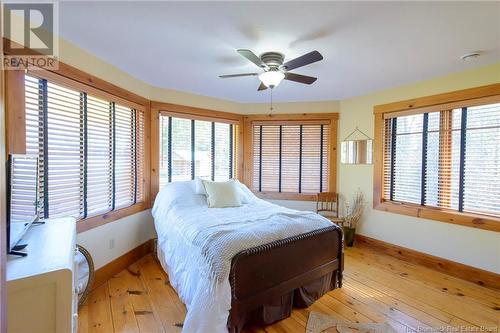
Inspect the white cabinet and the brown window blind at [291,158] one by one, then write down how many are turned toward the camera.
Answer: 1

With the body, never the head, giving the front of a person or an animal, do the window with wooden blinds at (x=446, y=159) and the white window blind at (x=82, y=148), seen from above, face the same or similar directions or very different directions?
very different directions

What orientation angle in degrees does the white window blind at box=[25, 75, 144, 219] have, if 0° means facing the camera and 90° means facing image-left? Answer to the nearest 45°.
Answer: approximately 315°

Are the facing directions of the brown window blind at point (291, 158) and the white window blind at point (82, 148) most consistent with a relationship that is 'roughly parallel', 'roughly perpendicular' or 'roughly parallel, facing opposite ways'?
roughly perpendicular

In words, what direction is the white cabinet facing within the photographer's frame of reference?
facing to the right of the viewer

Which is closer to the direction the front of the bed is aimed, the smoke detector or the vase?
the smoke detector

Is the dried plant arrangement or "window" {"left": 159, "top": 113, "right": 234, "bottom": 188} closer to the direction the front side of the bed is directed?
the dried plant arrangement

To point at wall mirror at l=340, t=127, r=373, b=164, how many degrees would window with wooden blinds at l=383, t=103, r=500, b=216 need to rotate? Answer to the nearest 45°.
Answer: approximately 45° to its right

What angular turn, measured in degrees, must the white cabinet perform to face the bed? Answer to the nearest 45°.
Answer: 0° — it already faces it

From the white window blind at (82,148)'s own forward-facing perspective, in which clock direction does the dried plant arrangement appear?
The dried plant arrangement is roughly at 11 o'clock from the white window blind.

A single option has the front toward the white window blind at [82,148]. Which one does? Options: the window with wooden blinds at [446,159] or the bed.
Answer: the window with wooden blinds at [446,159]

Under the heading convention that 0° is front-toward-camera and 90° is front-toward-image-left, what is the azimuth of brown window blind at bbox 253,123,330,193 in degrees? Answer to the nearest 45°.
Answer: approximately 0°

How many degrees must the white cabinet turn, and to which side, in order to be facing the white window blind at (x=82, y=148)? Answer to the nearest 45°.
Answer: approximately 90° to its left
